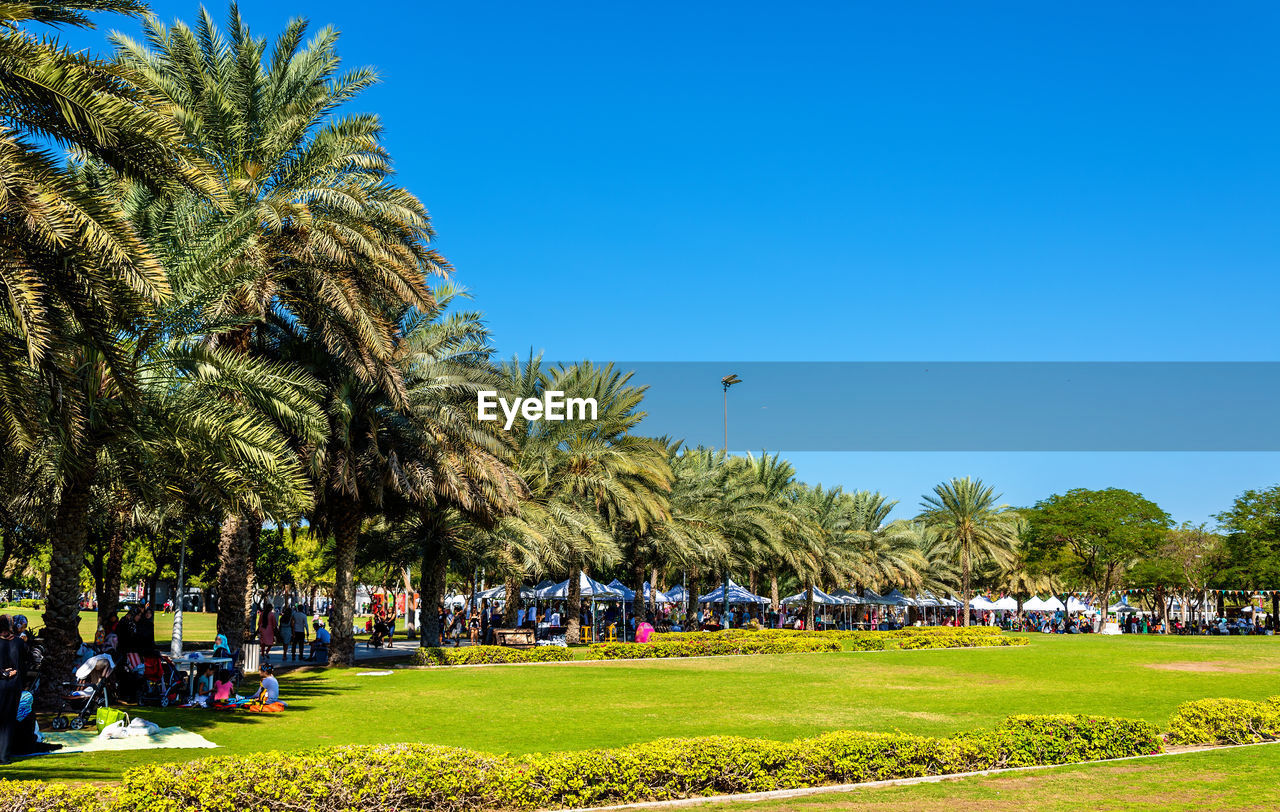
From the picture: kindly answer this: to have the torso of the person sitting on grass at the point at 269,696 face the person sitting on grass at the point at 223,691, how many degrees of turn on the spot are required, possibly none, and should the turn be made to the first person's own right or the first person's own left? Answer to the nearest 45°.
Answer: approximately 45° to the first person's own right

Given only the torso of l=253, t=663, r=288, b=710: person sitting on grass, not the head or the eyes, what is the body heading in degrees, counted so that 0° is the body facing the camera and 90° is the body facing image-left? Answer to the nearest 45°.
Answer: approximately 90°

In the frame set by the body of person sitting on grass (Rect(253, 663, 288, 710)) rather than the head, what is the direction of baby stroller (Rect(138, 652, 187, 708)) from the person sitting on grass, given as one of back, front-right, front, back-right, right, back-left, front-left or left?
front-right

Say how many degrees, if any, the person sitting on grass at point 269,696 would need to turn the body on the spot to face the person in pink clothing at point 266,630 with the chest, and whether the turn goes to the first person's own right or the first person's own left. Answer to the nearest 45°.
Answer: approximately 90° to the first person's own right

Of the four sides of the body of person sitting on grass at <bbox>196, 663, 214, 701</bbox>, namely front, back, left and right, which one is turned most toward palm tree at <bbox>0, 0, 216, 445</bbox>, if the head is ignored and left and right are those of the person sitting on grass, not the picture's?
back
